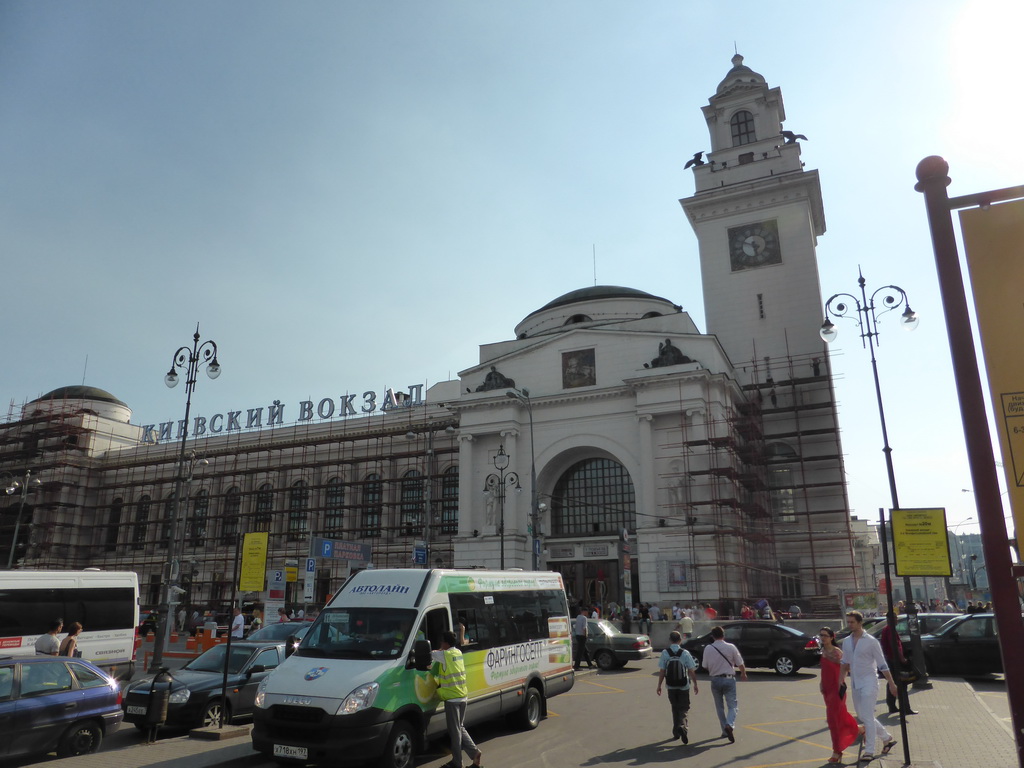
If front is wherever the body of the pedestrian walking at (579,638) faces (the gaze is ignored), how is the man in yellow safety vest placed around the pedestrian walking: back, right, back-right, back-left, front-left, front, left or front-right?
right

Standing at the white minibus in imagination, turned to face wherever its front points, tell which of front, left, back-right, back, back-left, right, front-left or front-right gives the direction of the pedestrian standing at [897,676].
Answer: back-left

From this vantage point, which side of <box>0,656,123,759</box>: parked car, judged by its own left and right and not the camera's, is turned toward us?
left

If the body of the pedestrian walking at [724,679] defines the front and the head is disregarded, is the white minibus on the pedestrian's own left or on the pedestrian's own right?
on the pedestrian's own left

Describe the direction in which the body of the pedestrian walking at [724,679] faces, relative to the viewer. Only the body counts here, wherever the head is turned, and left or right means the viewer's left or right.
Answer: facing away from the viewer

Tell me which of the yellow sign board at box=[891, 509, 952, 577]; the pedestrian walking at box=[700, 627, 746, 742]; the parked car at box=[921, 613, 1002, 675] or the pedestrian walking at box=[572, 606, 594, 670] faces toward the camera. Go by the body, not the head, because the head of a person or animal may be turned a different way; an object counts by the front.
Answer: the yellow sign board

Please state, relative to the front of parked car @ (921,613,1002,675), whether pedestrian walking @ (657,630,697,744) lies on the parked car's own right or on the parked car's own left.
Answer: on the parked car's own left

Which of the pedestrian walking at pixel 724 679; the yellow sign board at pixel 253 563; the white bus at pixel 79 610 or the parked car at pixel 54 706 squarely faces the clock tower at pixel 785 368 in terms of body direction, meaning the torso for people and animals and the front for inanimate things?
the pedestrian walking

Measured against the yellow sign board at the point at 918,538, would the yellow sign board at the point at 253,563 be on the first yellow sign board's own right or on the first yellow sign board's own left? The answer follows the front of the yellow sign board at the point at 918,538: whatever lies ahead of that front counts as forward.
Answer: on the first yellow sign board's own right

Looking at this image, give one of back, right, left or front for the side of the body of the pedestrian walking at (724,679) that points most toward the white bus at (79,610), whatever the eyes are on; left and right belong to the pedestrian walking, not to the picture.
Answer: left

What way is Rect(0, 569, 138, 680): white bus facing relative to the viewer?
to the viewer's left

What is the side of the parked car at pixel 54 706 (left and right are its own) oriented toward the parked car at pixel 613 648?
back

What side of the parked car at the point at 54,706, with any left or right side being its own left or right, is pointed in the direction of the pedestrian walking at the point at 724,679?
back
